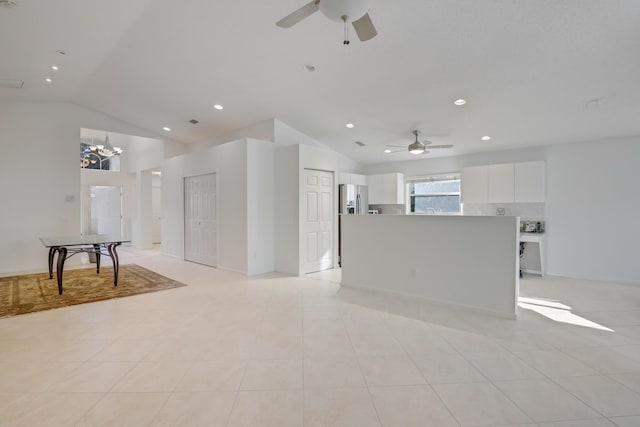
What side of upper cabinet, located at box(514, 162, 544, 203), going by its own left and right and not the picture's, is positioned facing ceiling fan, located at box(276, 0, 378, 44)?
front

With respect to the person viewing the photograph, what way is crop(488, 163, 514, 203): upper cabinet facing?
facing the viewer

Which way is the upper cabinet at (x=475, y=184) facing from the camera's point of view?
toward the camera

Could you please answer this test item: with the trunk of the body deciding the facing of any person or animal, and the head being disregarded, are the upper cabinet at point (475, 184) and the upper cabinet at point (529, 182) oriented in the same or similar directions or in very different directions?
same or similar directions

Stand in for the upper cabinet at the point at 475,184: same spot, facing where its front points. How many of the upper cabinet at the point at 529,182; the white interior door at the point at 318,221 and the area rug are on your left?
1

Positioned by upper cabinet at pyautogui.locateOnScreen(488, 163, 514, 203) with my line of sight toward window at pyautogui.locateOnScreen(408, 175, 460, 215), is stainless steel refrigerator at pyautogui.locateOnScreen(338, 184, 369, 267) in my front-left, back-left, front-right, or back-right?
front-left

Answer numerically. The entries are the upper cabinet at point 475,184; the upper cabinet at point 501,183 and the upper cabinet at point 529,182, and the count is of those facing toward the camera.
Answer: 3

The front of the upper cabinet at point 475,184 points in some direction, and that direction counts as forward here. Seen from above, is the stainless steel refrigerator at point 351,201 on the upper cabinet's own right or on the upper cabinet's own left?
on the upper cabinet's own right

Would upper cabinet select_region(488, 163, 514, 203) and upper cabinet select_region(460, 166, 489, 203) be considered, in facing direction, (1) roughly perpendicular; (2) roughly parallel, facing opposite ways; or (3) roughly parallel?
roughly parallel

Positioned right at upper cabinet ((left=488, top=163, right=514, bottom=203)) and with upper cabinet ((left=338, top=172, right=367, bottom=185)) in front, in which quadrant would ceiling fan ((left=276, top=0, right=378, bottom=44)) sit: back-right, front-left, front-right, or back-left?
front-left

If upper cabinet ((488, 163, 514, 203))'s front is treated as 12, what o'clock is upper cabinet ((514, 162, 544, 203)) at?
upper cabinet ((514, 162, 544, 203)) is roughly at 9 o'clock from upper cabinet ((488, 163, 514, 203)).

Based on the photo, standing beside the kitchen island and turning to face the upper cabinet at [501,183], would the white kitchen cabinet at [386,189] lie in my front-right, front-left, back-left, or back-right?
front-left

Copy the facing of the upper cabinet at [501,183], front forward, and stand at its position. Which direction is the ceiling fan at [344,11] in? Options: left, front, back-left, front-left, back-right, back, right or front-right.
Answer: front

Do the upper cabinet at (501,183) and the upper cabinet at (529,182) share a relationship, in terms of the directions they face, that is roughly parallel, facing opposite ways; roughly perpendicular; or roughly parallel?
roughly parallel

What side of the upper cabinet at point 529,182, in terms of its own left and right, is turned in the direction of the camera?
front
